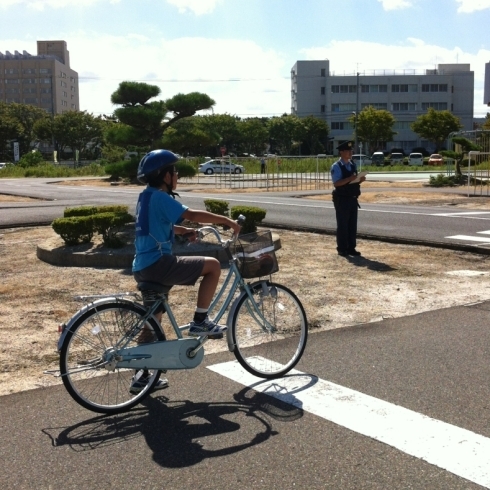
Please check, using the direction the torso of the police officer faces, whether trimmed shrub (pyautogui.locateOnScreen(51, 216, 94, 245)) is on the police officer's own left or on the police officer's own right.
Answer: on the police officer's own right

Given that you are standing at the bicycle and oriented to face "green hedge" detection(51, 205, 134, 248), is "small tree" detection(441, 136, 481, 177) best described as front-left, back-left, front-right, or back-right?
front-right

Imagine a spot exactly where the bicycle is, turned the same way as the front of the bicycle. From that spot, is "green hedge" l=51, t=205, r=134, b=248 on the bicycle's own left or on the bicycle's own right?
on the bicycle's own left

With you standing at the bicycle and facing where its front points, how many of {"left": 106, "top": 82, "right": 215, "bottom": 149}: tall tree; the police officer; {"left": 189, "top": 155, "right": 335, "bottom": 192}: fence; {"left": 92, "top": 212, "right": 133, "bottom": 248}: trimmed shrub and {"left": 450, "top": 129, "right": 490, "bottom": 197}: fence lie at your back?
0

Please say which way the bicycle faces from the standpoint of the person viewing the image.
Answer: facing away from the viewer and to the right of the viewer

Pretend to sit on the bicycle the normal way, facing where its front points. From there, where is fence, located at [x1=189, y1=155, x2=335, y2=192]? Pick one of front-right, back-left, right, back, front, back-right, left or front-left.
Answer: front-left

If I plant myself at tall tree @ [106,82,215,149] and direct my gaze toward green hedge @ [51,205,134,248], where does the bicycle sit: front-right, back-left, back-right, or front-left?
front-left

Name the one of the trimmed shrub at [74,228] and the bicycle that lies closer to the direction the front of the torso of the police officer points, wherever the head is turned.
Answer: the bicycle
